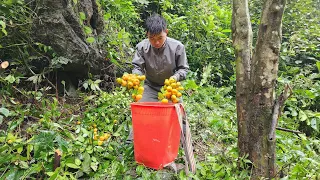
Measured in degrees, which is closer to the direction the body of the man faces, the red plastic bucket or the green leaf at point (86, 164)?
the red plastic bucket

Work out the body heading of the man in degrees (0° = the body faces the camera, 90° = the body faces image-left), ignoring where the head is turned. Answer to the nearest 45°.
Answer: approximately 0°

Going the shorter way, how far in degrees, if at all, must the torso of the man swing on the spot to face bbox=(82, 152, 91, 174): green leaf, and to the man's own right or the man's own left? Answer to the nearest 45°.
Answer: approximately 45° to the man's own right

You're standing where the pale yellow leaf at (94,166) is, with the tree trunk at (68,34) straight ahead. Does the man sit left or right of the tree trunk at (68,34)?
right

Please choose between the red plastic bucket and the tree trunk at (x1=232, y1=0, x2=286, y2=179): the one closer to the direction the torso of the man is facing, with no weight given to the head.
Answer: the red plastic bucket

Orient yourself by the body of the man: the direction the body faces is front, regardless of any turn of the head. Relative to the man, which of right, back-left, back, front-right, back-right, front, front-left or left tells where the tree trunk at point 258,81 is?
front-left

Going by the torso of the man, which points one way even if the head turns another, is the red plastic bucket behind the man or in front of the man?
in front

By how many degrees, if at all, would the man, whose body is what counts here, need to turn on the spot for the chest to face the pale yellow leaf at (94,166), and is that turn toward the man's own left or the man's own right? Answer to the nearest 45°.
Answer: approximately 45° to the man's own right

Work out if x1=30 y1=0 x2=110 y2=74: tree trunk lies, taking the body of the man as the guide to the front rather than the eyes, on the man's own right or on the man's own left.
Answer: on the man's own right

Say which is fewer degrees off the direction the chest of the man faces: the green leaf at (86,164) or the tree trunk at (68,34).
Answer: the green leaf
